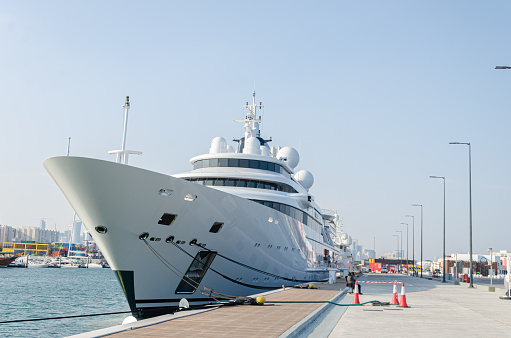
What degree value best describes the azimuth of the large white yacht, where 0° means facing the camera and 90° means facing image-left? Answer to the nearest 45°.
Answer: approximately 45°
